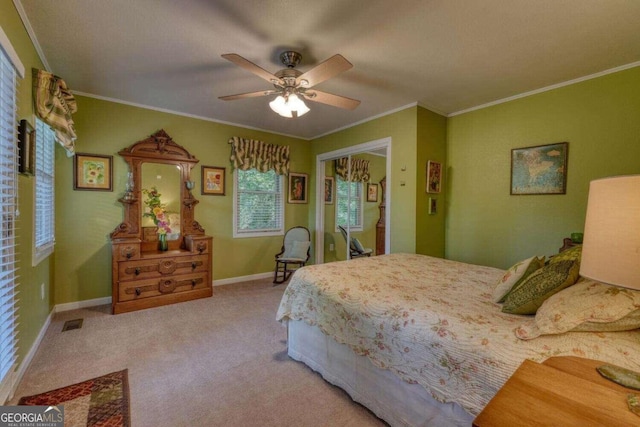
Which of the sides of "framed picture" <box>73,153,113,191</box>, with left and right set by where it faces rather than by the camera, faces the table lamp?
front

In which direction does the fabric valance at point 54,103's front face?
to the viewer's right

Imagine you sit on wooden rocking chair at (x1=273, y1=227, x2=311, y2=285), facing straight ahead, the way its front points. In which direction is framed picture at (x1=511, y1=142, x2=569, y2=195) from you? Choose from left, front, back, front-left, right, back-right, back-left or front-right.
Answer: left

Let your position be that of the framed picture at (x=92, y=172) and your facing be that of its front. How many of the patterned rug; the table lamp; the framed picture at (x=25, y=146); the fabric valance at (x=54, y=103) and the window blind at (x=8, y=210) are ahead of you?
5

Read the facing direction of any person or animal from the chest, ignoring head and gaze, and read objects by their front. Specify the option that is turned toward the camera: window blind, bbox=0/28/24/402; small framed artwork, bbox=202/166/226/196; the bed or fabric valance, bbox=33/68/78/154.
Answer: the small framed artwork

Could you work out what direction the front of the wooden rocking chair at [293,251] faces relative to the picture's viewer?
facing the viewer and to the left of the viewer

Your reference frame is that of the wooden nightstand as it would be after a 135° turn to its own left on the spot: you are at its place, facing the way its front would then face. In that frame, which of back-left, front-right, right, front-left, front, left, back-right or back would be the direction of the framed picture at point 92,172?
back

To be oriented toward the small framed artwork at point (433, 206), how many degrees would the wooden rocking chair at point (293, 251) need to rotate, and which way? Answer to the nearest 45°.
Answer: approximately 90° to its left

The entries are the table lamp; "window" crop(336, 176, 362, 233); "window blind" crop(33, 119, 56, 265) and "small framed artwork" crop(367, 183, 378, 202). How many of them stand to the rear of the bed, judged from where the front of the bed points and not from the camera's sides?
1

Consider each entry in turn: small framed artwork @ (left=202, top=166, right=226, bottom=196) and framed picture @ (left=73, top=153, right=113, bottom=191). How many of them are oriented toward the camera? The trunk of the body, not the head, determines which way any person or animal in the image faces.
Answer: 2

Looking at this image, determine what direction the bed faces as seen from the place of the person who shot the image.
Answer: facing away from the viewer and to the left of the viewer

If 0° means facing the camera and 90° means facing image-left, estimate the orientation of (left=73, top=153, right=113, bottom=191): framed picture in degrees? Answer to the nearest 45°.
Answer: approximately 0°

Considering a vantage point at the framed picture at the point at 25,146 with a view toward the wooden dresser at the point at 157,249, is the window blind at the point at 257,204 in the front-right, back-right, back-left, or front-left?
front-right

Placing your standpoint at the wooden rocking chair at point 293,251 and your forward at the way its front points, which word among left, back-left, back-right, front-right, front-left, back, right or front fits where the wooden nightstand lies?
front-left

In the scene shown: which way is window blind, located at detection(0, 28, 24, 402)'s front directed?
to the viewer's right

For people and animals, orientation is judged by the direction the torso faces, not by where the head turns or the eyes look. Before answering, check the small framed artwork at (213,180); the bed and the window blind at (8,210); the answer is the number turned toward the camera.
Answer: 1
